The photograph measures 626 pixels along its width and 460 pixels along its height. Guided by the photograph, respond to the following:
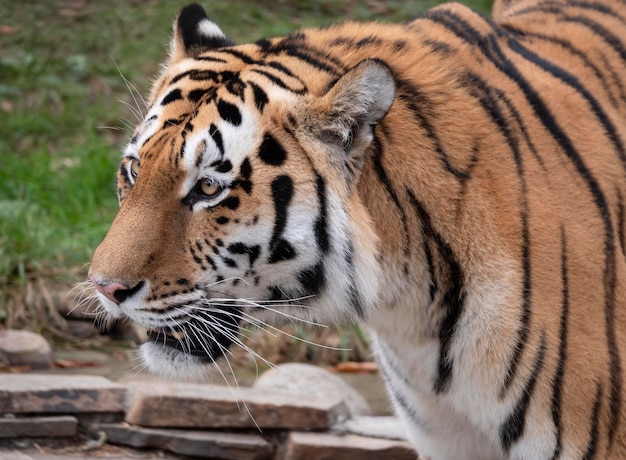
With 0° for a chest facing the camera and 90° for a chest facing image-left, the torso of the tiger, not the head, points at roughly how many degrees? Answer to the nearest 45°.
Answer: approximately 45°
